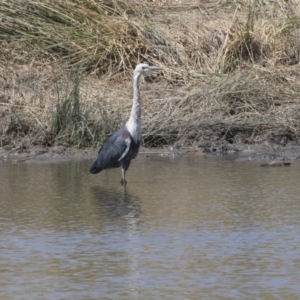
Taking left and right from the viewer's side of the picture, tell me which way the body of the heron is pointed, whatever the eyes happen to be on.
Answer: facing to the right of the viewer
